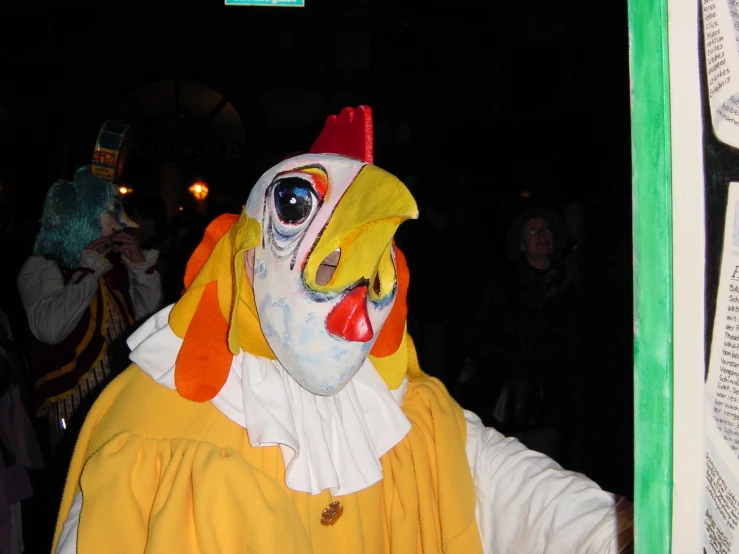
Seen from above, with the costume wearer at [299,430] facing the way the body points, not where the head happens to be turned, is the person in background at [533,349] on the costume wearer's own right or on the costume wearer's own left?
on the costume wearer's own left

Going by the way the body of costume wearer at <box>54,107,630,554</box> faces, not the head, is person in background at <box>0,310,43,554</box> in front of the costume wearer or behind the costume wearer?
behind

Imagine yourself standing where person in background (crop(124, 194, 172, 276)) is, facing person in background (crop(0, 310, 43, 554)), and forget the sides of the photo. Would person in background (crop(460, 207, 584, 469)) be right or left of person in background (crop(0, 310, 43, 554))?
left

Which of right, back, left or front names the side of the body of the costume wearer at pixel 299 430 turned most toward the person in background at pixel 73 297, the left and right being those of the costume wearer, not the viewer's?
back

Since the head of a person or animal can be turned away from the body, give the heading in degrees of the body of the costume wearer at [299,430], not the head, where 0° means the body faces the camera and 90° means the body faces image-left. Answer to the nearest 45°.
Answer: approximately 315°
